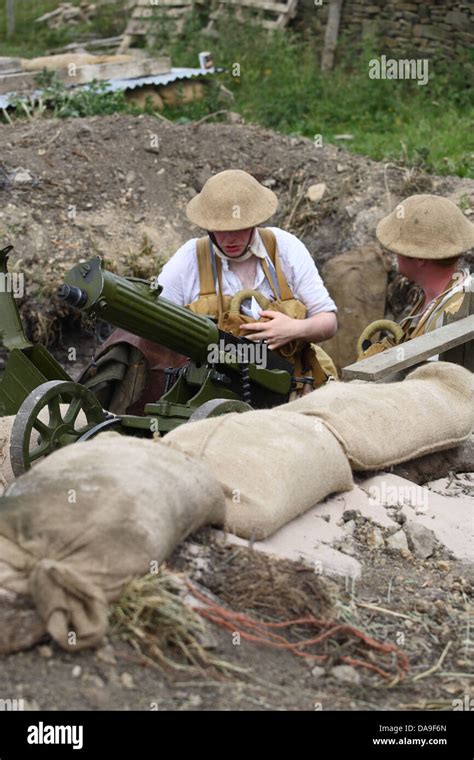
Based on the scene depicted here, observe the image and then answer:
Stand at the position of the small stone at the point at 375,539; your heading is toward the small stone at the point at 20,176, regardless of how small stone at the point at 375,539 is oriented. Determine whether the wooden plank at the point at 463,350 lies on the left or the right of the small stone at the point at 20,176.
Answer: right

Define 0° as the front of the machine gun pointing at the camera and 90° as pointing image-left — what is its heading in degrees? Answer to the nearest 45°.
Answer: approximately 45°

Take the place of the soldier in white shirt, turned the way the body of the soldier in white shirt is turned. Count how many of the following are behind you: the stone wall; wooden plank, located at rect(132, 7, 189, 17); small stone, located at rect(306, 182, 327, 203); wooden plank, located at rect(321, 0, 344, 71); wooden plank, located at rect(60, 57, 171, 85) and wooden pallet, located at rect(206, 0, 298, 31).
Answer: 6

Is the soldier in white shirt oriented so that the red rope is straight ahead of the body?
yes

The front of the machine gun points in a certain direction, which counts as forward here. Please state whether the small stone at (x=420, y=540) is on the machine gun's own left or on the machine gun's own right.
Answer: on the machine gun's own left

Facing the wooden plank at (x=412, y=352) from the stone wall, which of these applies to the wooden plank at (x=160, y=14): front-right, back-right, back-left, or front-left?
back-right

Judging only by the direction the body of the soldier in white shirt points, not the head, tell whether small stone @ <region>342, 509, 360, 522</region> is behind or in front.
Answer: in front

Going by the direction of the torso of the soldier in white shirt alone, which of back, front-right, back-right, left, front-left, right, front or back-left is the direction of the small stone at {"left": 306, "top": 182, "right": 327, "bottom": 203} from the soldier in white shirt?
back

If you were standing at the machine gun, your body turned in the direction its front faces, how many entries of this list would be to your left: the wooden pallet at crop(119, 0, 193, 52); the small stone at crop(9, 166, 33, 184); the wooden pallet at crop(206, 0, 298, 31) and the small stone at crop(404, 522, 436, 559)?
1

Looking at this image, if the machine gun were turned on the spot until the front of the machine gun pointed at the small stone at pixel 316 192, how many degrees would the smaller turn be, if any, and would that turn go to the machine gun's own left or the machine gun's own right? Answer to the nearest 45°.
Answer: approximately 135° to the machine gun's own right

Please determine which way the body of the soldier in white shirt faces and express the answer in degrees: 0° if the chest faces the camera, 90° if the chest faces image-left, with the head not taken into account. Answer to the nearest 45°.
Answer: approximately 0°

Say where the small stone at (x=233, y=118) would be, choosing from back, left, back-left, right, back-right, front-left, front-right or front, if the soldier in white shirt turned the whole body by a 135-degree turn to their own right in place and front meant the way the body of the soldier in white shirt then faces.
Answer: front-right

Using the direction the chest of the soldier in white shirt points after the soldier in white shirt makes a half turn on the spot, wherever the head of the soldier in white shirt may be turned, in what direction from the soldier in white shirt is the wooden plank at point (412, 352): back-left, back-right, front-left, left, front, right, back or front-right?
back-right

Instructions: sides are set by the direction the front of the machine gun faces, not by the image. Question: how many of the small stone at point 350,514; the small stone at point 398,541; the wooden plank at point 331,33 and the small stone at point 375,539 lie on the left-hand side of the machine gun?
3

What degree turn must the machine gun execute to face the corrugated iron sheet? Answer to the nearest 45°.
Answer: approximately 135° to its right

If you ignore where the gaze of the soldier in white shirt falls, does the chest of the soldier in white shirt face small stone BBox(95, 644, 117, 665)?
yes

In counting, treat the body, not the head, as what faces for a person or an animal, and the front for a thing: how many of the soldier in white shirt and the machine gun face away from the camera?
0
